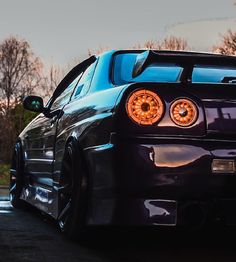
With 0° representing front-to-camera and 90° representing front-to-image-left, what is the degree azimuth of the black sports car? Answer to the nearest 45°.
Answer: approximately 135°

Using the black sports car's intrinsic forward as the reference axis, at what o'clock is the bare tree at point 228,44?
The bare tree is roughly at 2 o'clock from the black sports car.

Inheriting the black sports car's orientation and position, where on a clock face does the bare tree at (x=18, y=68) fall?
The bare tree is roughly at 1 o'clock from the black sports car.
